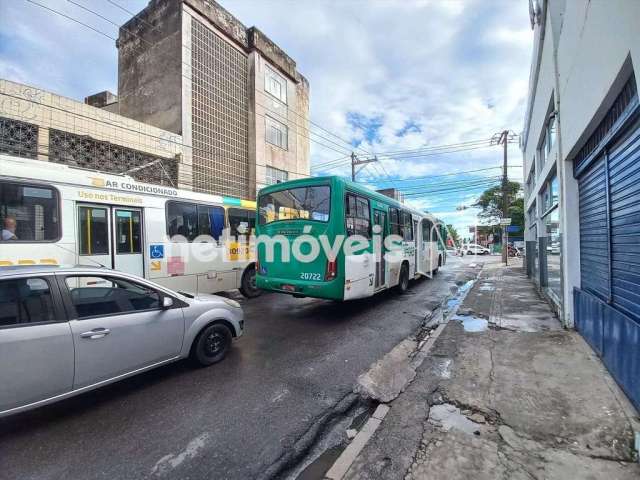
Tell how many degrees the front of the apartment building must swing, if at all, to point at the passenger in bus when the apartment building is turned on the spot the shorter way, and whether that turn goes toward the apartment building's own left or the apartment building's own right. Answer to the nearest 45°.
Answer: approximately 45° to the apartment building's own right

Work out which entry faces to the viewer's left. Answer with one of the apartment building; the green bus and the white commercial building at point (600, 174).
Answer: the white commercial building

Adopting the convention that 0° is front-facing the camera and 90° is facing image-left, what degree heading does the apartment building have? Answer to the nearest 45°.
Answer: approximately 315°

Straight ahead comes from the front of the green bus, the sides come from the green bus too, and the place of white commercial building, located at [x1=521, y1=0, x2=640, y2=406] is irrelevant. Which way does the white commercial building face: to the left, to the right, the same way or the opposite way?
to the left

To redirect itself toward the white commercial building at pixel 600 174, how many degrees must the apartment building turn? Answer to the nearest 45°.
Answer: approximately 45° to its right

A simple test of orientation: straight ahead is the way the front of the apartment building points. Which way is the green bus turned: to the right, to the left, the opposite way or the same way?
to the left

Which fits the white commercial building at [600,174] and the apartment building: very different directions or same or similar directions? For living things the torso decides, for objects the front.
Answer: very different directions

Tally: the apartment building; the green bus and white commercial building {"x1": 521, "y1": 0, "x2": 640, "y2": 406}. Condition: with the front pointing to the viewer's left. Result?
1

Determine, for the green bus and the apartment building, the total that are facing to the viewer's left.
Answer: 0

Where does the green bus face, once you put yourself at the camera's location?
facing away from the viewer and to the right of the viewer

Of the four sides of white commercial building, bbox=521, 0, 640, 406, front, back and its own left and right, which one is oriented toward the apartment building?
front

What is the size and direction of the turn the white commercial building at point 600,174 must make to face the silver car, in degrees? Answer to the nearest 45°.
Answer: approximately 45° to its left

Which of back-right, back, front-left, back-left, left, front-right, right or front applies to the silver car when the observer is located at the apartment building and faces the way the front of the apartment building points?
front-right

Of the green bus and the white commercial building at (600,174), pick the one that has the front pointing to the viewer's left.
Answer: the white commercial building

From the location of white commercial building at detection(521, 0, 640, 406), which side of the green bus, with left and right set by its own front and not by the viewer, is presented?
right

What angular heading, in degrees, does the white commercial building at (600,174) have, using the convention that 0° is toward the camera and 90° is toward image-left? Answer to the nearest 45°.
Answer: approximately 90°
